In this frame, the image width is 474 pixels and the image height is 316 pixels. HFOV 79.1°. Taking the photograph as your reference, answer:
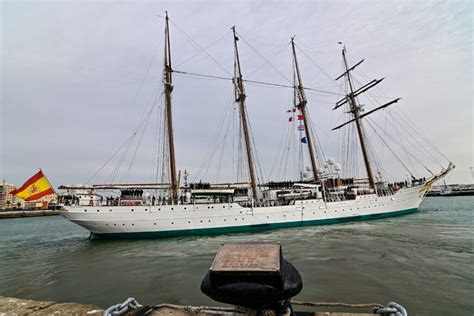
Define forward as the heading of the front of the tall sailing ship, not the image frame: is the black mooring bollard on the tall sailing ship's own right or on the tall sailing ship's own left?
on the tall sailing ship's own right

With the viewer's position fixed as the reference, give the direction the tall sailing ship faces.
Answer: facing away from the viewer and to the right of the viewer

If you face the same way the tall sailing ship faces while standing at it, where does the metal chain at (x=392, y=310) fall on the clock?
The metal chain is roughly at 4 o'clock from the tall sailing ship.
